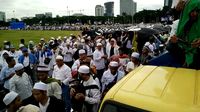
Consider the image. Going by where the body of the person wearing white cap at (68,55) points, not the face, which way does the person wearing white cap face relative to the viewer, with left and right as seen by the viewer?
facing the viewer

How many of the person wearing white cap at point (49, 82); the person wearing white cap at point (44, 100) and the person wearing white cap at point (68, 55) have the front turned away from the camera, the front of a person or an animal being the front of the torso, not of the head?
0

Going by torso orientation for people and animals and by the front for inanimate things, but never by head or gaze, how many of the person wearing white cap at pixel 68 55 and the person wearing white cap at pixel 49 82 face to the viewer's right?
0

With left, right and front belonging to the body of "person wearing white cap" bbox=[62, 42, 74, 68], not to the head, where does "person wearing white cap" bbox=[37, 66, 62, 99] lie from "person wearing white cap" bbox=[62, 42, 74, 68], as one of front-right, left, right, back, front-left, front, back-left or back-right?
front

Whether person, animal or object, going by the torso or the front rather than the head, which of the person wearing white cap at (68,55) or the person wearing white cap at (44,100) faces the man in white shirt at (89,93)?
the person wearing white cap at (68,55)

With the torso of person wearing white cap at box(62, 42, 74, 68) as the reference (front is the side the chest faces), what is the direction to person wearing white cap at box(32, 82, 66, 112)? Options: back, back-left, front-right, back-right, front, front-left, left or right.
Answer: front

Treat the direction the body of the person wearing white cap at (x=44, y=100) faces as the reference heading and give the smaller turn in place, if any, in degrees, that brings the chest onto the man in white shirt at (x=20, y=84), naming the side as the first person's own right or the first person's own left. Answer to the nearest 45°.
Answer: approximately 135° to the first person's own right

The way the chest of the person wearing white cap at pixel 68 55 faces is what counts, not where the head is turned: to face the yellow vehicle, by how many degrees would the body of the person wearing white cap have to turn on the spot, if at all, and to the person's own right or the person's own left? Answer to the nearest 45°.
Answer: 0° — they already face it

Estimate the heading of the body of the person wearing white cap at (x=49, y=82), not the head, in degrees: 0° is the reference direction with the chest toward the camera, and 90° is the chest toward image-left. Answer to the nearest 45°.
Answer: approximately 45°

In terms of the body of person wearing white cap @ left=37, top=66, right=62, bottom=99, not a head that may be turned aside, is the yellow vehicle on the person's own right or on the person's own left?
on the person's own left

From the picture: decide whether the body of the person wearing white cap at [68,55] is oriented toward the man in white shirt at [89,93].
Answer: yes
